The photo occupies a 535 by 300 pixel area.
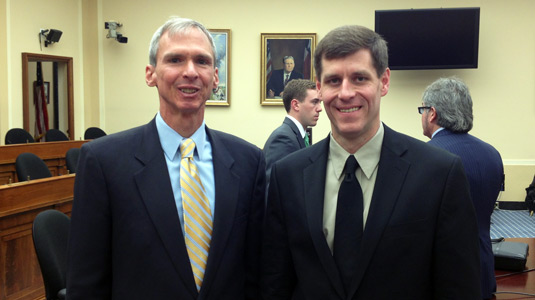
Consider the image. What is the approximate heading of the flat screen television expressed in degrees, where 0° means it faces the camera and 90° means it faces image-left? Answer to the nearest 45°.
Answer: approximately 0°

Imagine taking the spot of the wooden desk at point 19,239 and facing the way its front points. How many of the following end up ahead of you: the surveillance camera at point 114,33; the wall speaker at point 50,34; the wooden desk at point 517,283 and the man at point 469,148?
2

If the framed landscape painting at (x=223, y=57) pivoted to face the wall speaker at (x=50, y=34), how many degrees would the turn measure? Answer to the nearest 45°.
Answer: approximately 90° to its right

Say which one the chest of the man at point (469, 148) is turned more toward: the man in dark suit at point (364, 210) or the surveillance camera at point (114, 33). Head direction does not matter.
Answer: the surveillance camera

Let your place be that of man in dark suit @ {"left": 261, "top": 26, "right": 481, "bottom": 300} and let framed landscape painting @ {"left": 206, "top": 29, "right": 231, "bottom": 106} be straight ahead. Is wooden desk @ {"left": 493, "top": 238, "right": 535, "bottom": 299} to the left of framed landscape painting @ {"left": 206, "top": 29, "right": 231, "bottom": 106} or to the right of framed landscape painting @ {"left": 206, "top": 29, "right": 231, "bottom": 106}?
right

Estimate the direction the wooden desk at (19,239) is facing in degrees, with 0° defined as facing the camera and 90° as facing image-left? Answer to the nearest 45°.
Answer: approximately 315°
